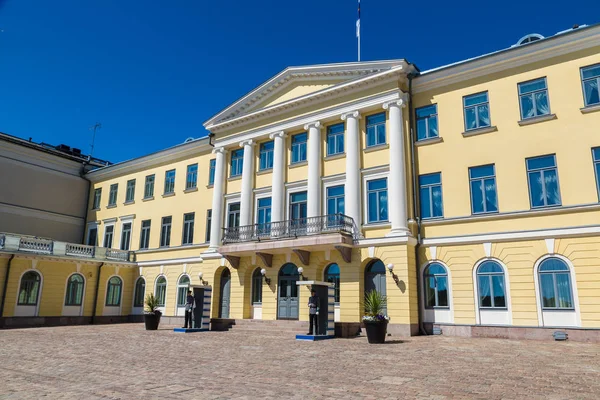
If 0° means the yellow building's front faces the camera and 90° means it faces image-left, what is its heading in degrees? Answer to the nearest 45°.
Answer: approximately 45°
